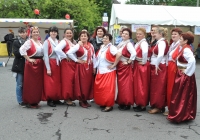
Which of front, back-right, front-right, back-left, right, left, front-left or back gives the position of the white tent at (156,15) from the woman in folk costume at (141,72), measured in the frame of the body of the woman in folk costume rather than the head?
back-right

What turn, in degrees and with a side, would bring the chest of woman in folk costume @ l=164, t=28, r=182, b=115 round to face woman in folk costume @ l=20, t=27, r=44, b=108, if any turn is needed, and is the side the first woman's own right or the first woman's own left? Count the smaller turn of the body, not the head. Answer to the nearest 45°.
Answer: approximately 45° to the first woman's own right

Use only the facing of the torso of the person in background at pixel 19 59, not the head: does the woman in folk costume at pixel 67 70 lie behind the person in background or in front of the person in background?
in front

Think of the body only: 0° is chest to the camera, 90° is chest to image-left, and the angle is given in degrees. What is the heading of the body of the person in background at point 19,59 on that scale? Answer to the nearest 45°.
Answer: approximately 315°

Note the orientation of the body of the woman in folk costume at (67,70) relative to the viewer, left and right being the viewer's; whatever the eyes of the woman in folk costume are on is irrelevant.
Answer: facing the viewer and to the right of the viewer

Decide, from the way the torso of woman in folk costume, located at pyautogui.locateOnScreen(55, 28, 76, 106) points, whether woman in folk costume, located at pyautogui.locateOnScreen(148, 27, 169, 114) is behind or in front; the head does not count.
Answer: in front

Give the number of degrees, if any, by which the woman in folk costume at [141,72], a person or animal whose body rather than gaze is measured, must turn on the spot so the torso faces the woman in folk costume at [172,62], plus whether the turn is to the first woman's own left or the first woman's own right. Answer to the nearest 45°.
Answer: approximately 135° to the first woman's own left

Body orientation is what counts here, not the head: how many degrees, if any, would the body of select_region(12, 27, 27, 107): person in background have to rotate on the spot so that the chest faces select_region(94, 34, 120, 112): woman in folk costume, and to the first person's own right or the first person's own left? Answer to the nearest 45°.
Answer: approximately 45° to the first person's own left

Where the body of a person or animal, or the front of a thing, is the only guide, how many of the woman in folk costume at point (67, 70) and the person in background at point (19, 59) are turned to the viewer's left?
0

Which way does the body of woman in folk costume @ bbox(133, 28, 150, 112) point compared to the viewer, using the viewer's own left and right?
facing the viewer and to the left of the viewer

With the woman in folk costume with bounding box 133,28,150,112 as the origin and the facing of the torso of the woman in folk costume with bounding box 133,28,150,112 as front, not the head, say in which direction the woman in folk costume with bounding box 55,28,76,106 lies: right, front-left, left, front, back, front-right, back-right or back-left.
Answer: front-right

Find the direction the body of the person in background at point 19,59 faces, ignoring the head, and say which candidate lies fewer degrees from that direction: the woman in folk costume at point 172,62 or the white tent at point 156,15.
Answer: the woman in folk costume

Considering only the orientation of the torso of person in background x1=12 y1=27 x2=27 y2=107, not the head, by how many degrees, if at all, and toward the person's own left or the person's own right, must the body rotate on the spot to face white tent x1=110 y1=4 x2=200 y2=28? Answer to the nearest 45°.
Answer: approximately 90° to the person's own left

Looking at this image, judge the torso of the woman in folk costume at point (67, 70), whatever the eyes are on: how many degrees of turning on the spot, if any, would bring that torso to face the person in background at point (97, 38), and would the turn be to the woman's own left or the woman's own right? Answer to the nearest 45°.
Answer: approximately 90° to the woman's own left
